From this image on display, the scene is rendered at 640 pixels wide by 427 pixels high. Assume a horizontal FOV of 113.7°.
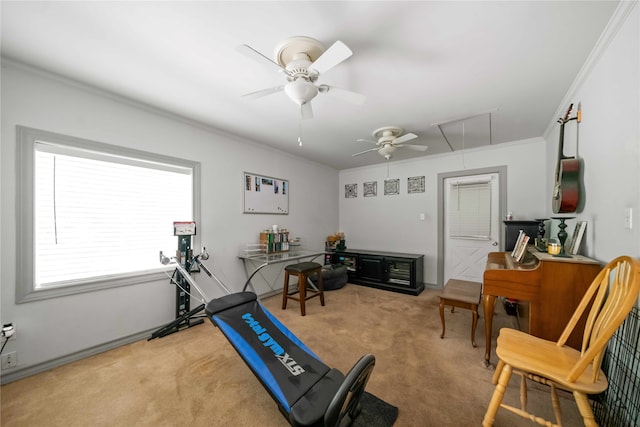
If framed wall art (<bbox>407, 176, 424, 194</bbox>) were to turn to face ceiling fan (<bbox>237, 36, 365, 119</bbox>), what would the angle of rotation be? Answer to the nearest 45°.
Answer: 0° — it already faces it

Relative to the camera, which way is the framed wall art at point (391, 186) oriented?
toward the camera

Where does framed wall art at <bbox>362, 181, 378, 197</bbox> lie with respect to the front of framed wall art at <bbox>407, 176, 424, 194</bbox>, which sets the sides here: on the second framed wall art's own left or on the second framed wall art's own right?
on the second framed wall art's own right

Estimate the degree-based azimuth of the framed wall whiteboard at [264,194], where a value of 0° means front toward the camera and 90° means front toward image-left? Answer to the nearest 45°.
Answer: approximately 315°

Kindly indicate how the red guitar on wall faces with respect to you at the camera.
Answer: facing to the left of the viewer

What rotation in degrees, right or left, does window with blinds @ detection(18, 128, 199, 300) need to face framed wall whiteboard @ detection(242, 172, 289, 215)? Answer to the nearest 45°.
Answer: approximately 45° to its left

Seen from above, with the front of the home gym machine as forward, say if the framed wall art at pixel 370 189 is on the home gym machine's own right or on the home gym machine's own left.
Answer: on the home gym machine's own left

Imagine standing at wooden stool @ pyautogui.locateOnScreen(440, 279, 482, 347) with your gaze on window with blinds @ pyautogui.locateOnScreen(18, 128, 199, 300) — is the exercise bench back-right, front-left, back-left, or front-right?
front-left

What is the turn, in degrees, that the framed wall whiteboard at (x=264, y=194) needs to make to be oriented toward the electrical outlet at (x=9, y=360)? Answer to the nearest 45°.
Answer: approximately 90° to its right

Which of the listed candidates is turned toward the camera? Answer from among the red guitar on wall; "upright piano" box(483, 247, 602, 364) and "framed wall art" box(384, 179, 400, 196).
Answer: the framed wall art

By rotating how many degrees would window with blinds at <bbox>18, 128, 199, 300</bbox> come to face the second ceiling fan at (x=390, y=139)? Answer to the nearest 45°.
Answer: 0° — it already faces it

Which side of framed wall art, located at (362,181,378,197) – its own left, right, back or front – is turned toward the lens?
front

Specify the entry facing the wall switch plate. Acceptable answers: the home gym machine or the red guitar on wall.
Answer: the home gym machine

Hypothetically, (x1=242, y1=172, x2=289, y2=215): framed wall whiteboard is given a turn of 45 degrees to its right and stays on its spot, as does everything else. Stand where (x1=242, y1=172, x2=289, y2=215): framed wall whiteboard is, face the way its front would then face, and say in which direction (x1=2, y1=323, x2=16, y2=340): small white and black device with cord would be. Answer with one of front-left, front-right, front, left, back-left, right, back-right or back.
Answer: front-right

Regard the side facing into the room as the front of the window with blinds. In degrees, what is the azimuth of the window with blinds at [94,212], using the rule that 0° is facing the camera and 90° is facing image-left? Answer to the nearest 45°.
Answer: approximately 315°

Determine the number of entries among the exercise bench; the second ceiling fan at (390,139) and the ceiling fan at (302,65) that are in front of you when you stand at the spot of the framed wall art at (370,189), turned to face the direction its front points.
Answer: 3

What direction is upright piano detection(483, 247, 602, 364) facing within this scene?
to the viewer's left

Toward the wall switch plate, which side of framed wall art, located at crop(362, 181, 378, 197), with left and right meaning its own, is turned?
front
